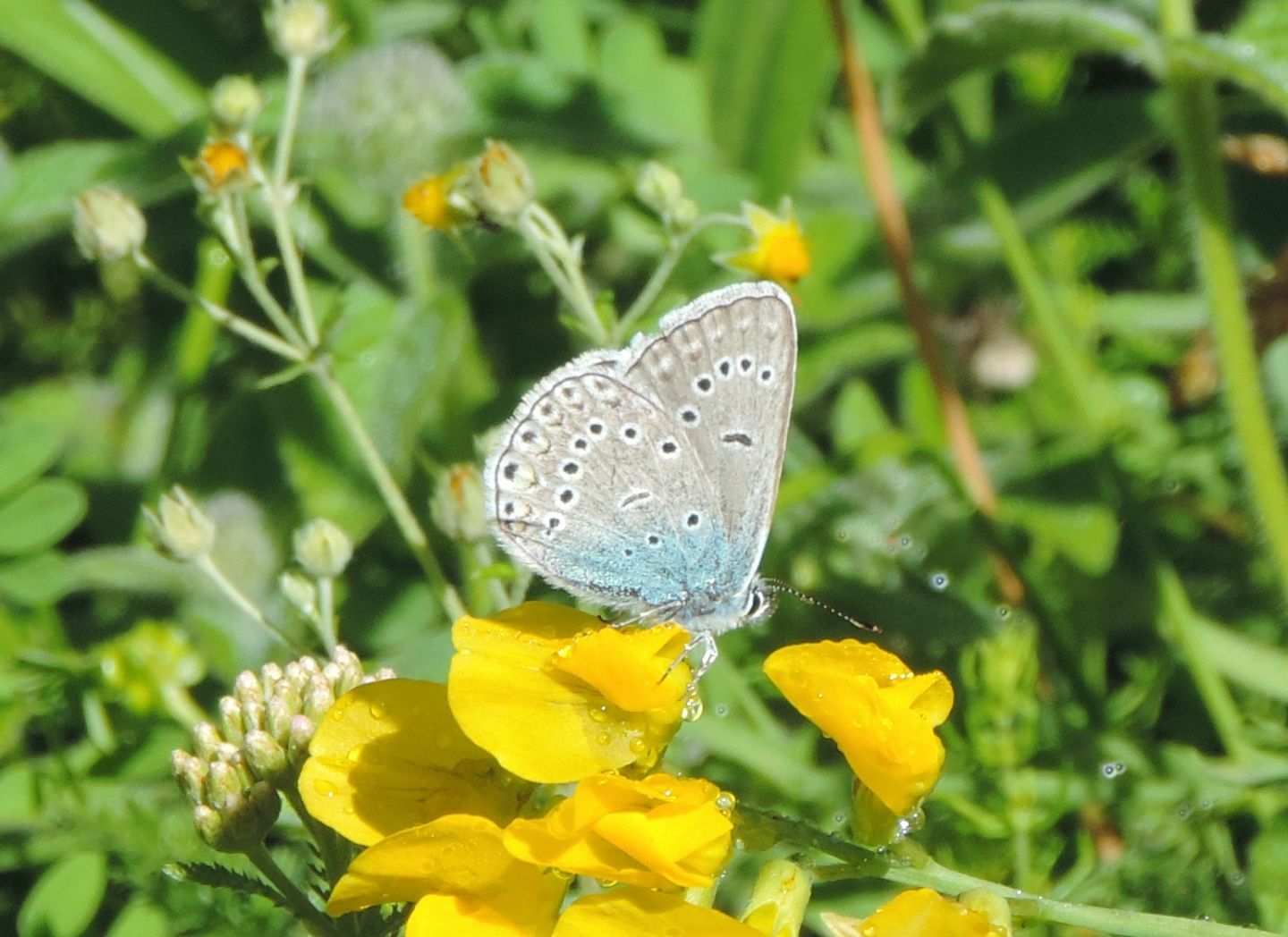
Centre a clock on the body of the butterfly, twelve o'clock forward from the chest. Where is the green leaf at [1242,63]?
The green leaf is roughly at 11 o'clock from the butterfly.

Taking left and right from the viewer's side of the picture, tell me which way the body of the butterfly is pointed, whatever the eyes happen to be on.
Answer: facing to the right of the viewer

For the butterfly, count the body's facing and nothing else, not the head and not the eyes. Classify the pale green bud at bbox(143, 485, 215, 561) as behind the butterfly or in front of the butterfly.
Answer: behind

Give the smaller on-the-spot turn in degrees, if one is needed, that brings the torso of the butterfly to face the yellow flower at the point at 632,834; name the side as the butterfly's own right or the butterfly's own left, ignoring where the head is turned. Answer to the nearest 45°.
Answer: approximately 90° to the butterfly's own right

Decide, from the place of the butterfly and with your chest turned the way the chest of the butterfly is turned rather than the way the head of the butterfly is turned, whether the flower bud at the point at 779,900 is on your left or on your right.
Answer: on your right

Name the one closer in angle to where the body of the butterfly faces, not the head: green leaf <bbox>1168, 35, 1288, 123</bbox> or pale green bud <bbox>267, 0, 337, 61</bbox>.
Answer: the green leaf

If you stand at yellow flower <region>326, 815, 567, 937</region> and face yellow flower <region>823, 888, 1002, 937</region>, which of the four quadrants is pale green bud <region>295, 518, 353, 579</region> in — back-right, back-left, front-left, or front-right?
back-left

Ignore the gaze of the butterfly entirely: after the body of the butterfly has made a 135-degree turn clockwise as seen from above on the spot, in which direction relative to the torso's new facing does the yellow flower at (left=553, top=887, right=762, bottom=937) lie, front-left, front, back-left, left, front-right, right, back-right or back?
front-left
